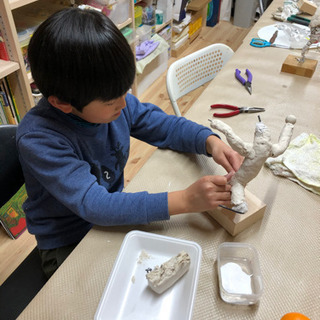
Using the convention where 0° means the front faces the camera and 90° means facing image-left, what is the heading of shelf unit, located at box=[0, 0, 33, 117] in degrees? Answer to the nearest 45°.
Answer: approximately 315°

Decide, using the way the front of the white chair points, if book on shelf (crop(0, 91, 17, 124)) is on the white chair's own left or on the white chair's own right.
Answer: on the white chair's own right

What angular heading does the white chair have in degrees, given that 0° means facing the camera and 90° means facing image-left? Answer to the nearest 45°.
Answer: approximately 315°
